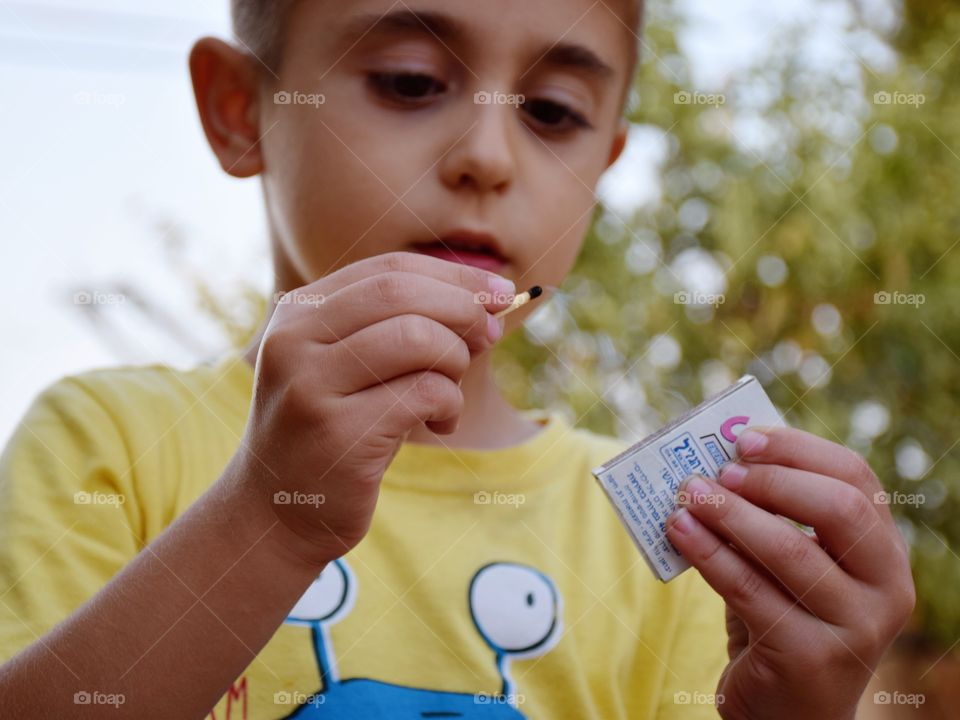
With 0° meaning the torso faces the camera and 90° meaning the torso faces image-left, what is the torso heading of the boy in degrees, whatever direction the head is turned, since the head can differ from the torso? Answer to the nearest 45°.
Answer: approximately 0°
